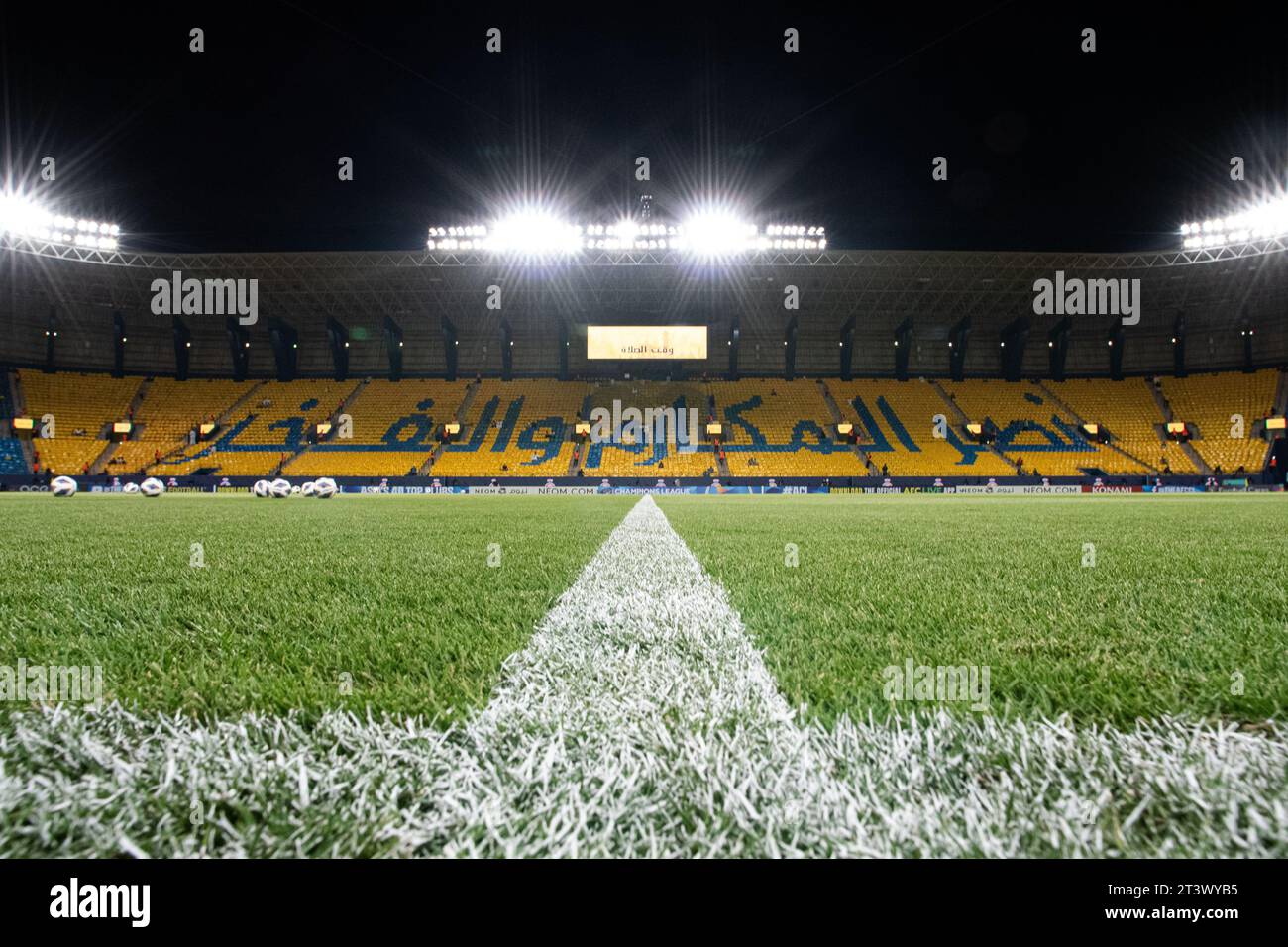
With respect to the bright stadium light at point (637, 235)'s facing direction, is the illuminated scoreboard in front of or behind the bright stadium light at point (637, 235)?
behind

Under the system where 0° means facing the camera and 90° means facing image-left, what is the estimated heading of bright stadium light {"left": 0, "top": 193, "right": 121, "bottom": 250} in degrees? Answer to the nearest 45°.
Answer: approximately 315°

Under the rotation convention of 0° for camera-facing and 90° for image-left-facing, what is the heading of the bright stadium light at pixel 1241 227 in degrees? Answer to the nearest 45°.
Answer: approximately 45°

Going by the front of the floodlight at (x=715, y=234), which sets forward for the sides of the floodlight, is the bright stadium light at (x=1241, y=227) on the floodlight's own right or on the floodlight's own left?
on the floodlight's own left
